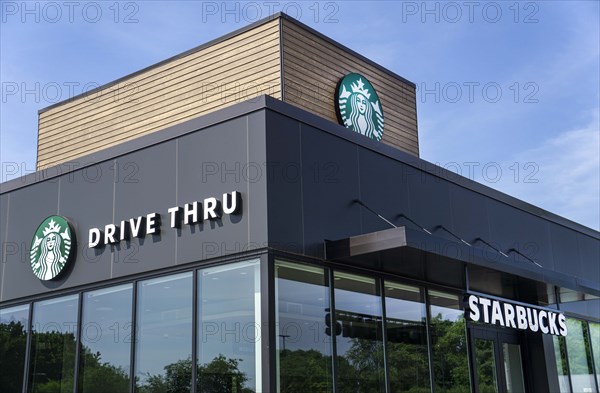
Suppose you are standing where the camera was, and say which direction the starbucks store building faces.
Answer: facing the viewer and to the right of the viewer
